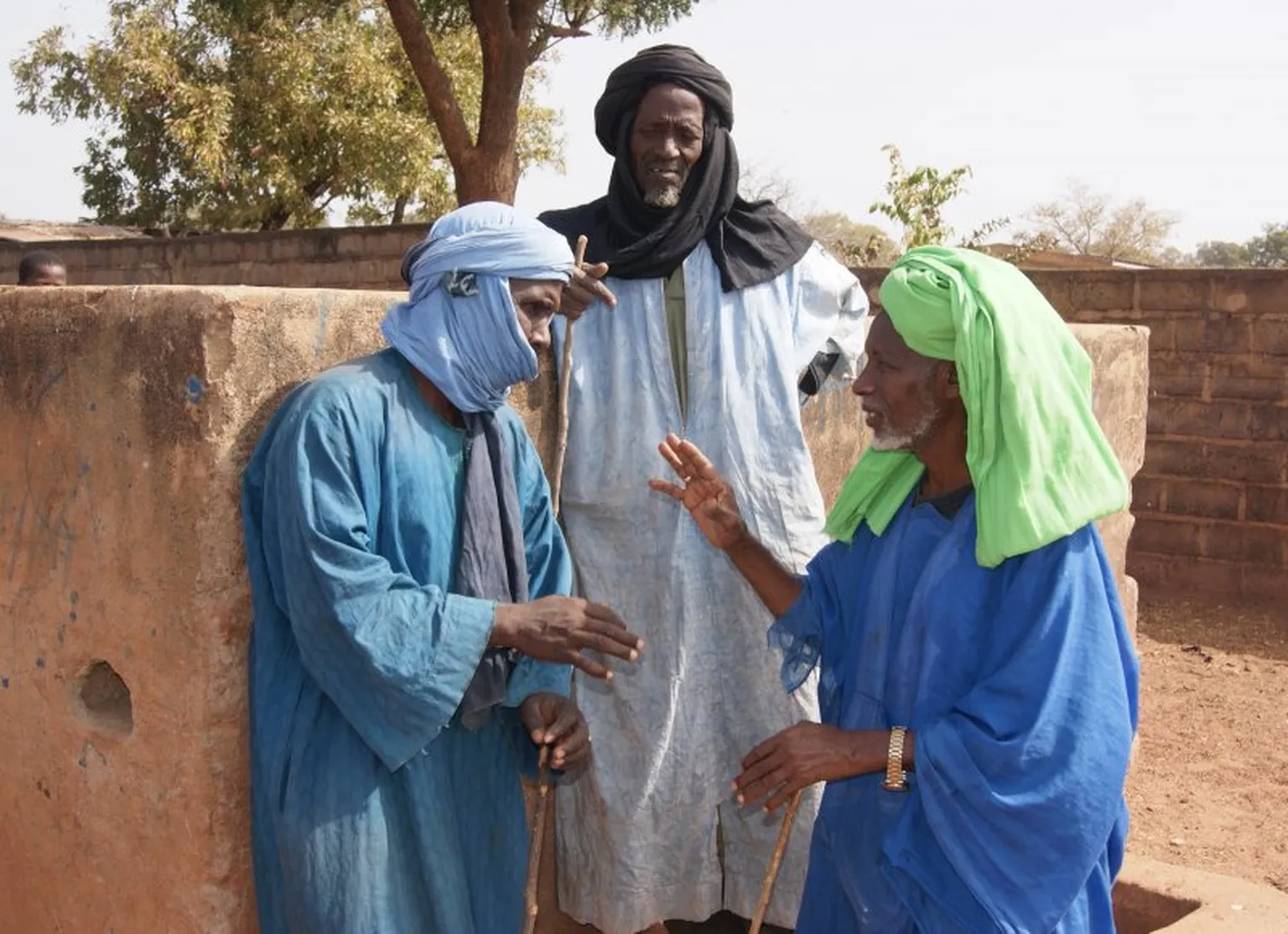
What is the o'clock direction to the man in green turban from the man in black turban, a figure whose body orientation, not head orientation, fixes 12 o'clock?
The man in green turban is roughly at 11 o'clock from the man in black turban.

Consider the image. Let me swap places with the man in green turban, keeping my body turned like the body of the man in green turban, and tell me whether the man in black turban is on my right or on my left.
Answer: on my right

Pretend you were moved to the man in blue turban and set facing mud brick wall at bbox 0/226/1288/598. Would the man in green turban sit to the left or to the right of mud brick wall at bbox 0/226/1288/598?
right

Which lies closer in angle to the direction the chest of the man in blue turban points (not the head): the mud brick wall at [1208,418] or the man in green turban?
the man in green turban

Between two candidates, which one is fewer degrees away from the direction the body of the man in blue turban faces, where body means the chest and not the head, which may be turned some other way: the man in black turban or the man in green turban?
the man in green turban

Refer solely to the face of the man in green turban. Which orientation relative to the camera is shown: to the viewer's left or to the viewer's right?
to the viewer's left

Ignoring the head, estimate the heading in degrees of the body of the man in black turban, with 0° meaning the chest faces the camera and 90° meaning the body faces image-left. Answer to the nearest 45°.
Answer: approximately 0°

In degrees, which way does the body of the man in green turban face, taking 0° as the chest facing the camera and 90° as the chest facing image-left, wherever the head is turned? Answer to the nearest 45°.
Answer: approximately 45°

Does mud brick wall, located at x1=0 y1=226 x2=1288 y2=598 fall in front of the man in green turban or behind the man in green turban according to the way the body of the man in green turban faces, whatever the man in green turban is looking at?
behind

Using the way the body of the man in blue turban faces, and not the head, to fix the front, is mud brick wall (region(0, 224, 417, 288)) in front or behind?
behind

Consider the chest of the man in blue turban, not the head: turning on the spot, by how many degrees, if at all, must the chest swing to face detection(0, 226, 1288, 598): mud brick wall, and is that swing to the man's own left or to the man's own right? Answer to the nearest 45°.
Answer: approximately 90° to the man's own left

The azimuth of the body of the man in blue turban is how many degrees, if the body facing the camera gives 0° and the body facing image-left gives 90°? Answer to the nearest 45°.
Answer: approximately 315°
